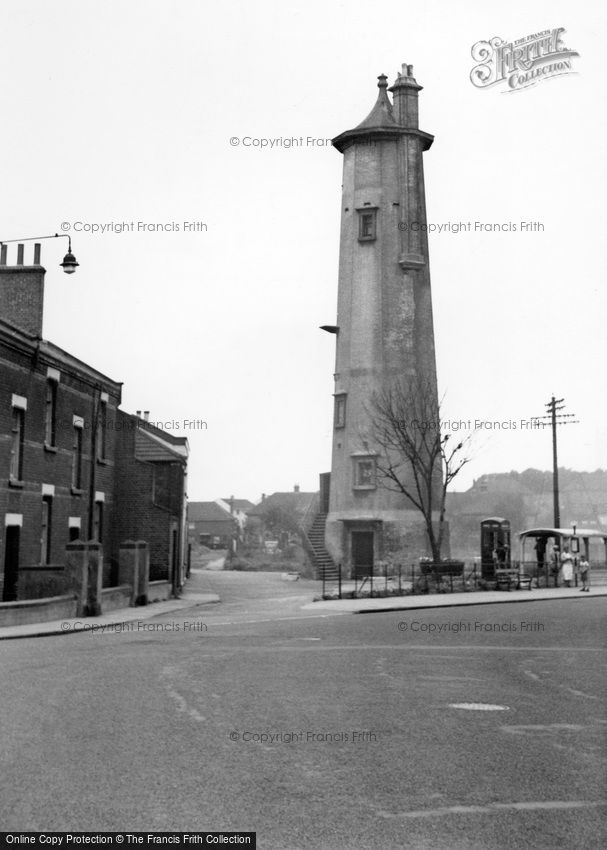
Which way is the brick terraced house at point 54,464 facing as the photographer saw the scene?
facing the viewer and to the right of the viewer
